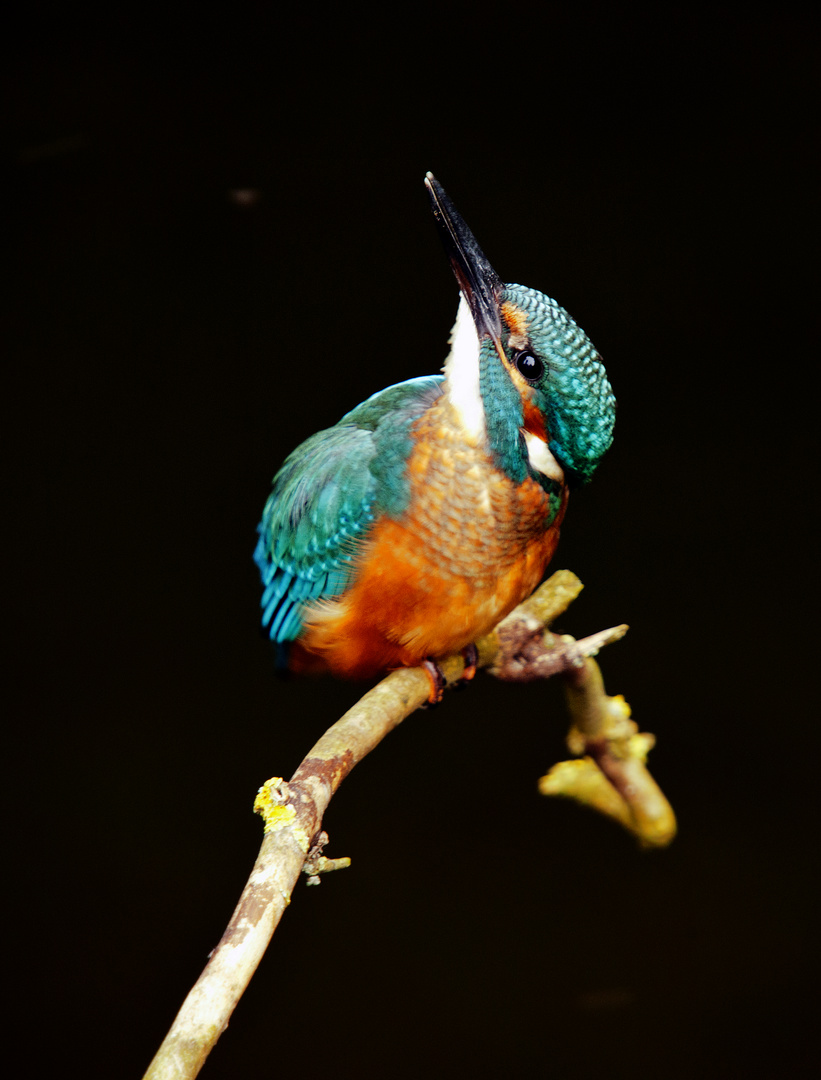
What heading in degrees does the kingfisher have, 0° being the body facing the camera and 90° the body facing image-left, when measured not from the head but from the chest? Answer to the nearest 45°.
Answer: approximately 315°
